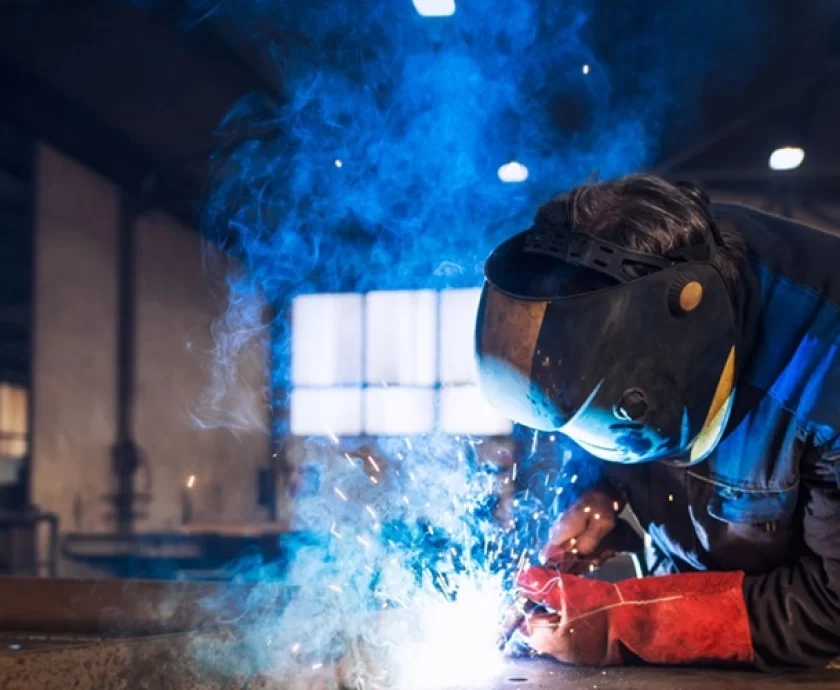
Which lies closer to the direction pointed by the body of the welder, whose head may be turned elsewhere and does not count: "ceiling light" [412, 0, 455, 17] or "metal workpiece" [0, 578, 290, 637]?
the metal workpiece

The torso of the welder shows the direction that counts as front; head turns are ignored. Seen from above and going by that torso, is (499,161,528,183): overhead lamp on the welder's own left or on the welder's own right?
on the welder's own right

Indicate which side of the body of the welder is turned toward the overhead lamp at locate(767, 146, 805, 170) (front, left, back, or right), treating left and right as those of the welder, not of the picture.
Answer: right

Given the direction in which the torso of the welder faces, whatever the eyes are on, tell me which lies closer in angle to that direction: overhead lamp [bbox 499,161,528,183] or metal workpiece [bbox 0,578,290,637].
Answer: the metal workpiece

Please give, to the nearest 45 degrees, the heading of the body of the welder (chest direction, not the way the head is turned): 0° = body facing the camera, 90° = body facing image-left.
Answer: approximately 90°

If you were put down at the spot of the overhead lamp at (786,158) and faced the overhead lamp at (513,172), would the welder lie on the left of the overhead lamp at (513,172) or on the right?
left

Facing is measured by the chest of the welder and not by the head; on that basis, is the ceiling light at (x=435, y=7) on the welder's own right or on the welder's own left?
on the welder's own right

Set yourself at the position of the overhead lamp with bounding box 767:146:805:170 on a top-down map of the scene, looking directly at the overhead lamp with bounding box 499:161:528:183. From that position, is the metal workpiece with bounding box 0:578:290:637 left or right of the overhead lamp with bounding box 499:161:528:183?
left

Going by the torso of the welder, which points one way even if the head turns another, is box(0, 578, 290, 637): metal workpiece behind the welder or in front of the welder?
in front
